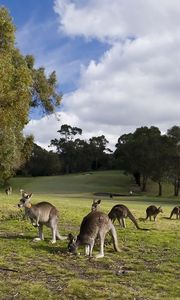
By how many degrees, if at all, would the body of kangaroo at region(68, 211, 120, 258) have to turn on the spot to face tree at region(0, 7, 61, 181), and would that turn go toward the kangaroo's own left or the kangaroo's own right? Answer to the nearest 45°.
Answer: approximately 90° to the kangaroo's own right

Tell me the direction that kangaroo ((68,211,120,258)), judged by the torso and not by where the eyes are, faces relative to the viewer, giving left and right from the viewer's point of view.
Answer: facing the viewer and to the left of the viewer
